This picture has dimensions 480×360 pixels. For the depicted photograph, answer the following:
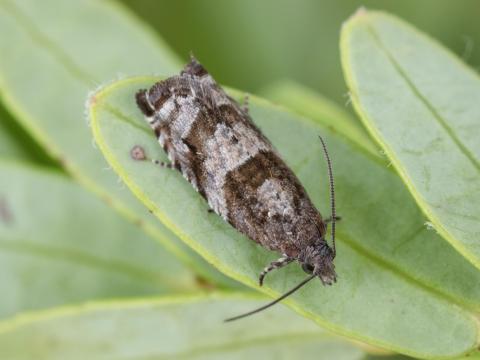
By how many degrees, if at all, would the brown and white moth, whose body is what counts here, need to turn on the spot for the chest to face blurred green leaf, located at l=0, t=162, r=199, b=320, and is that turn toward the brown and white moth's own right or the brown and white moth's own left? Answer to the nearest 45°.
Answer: approximately 135° to the brown and white moth's own right

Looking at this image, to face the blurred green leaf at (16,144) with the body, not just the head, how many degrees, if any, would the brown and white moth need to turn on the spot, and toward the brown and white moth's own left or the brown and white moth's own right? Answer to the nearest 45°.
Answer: approximately 135° to the brown and white moth's own right

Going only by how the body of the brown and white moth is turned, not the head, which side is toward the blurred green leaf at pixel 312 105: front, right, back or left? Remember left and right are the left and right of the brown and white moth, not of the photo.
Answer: left

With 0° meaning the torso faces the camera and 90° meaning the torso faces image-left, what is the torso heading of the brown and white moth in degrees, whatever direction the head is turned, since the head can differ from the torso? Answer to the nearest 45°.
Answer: approximately 315°
